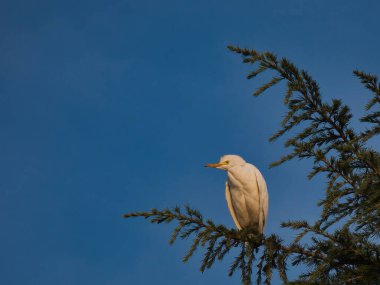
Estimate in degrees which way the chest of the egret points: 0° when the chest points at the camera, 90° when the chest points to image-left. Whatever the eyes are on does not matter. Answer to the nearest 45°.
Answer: approximately 45°
